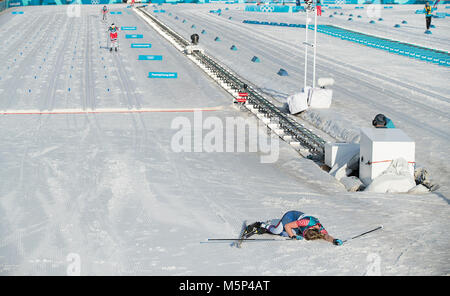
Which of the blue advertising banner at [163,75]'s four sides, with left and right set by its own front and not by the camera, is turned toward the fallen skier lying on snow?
front

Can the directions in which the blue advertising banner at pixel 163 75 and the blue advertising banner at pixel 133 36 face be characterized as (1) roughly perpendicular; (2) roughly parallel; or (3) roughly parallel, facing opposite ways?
roughly parallel

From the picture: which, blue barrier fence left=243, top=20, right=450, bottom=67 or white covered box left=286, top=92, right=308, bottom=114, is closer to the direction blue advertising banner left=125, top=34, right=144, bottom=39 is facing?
the white covered box

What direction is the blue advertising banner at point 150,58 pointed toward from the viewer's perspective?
toward the camera

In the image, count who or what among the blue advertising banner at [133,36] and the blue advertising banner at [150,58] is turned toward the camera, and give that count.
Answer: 2

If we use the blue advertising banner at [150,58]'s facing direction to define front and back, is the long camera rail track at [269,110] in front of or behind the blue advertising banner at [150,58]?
in front

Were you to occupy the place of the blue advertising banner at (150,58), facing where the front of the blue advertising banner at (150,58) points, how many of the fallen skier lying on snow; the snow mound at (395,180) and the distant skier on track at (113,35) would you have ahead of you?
2

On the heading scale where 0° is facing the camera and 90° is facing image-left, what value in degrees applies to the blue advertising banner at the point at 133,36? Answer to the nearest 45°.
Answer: approximately 0°

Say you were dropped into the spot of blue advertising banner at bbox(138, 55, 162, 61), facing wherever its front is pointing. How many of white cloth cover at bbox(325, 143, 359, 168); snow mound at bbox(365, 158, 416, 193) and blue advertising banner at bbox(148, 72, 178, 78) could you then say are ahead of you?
3

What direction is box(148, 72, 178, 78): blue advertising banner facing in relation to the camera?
toward the camera

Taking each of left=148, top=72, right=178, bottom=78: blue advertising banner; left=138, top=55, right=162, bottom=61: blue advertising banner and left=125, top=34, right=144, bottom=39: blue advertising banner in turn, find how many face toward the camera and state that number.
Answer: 3

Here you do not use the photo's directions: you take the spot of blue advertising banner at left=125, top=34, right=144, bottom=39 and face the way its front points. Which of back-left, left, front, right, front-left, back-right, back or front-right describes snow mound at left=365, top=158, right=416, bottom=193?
front

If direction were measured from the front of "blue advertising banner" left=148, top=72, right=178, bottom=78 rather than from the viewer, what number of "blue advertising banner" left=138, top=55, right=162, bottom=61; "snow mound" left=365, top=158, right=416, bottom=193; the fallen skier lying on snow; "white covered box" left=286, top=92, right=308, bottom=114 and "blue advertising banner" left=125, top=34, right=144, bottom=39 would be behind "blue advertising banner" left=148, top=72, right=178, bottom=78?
2
